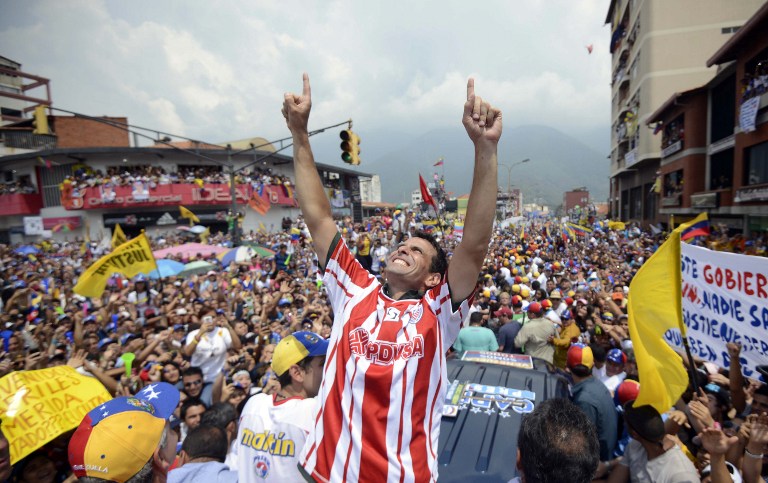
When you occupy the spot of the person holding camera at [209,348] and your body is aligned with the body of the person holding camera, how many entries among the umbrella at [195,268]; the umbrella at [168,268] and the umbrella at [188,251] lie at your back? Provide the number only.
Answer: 3

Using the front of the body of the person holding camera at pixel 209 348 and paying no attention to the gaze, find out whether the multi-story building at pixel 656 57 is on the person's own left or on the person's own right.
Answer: on the person's own left

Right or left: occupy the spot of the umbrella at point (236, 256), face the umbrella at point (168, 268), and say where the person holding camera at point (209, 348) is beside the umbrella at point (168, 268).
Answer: left

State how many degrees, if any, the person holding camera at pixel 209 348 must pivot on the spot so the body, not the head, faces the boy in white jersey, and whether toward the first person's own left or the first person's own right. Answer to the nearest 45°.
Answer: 0° — they already face them

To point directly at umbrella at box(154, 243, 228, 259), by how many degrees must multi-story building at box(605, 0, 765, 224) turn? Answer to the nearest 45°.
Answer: approximately 45° to its left

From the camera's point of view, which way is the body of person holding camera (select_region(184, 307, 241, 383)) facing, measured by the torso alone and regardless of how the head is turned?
toward the camera

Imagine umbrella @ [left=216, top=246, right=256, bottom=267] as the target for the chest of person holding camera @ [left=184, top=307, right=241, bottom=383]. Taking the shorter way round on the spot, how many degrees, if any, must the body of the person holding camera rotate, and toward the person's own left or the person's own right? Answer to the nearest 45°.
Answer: approximately 180°

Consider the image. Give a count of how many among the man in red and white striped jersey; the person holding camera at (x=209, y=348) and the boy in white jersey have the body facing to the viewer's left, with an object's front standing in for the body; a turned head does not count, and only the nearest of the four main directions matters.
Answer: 0

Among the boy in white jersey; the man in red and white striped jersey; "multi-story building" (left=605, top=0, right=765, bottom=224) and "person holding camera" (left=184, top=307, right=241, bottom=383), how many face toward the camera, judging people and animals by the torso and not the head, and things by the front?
2

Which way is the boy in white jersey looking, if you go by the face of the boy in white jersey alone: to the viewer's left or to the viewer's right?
to the viewer's right

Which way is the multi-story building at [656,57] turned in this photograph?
to the viewer's left

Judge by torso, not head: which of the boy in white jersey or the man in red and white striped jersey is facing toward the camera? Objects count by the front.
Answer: the man in red and white striped jersey

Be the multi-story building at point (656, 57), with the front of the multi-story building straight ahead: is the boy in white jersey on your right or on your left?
on your left

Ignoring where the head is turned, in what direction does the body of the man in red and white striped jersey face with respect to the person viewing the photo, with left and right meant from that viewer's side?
facing the viewer
